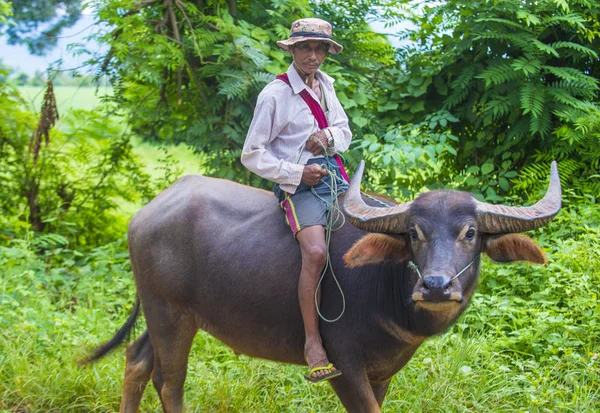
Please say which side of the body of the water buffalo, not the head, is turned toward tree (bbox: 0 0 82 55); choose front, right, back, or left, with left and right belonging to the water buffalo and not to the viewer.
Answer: back

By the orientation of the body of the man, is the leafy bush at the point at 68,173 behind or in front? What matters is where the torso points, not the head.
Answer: behind

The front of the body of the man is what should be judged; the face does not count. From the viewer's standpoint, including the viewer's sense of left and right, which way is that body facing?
facing the viewer and to the right of the viewer

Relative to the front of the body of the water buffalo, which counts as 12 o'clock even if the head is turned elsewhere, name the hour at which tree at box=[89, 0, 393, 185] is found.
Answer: The tree is roughly at 7 o'clock from the water buffalo.

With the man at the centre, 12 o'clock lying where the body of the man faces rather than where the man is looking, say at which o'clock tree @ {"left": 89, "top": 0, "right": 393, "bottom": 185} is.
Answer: The tree is roughly at 7 o'clock from the man.

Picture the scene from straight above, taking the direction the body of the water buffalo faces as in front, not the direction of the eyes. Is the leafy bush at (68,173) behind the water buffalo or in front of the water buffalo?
behind
